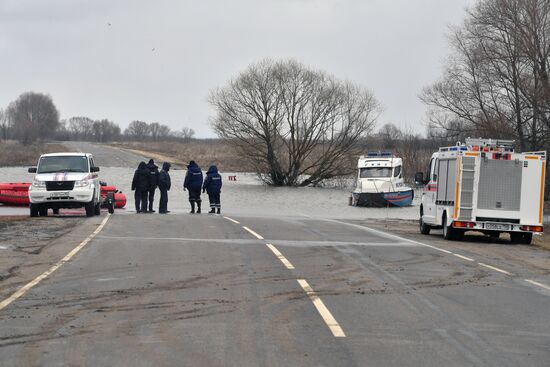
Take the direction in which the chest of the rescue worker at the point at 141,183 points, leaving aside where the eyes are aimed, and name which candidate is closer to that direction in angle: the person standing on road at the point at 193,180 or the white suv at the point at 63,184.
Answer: the person standing on road

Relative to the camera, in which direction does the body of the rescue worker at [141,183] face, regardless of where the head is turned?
away from the camera

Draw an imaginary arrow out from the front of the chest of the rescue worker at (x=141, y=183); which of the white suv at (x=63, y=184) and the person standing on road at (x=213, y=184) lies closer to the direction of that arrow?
the person standing on road

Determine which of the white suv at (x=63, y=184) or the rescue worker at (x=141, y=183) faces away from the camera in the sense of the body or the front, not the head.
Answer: the rescue worker

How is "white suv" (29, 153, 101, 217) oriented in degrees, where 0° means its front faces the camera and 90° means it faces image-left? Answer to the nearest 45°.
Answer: approximately 0°

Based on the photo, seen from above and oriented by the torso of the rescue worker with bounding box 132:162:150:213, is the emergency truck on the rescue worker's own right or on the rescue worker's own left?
on the rescue worker's own right

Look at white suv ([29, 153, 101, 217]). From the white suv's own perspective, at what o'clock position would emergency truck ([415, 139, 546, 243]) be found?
The emergency truck is roughly at 10 o'clock from the white suv.

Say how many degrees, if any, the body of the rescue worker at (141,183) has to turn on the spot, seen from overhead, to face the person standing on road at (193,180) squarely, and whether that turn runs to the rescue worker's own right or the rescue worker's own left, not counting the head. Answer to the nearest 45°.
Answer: approximately 90° to the rescue worker's own right

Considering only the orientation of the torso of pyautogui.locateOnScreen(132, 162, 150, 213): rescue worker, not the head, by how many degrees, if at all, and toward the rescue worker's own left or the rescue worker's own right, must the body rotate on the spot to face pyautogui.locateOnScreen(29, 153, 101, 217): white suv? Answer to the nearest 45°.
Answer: approximately 135° to the rescue worker's own left
